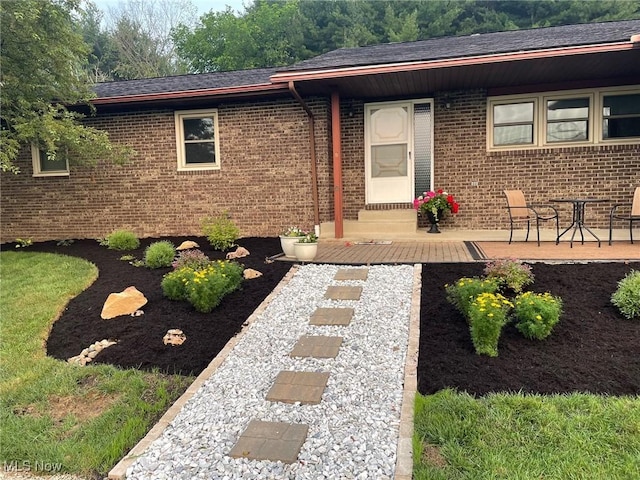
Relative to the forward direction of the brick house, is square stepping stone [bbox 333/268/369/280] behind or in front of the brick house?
in front

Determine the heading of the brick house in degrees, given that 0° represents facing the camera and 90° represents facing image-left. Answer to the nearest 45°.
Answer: approximately 0°

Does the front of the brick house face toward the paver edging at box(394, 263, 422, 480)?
yes

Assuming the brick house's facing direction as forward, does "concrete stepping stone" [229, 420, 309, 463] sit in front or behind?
in front

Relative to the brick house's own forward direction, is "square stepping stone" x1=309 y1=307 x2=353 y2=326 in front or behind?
in front
